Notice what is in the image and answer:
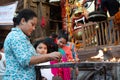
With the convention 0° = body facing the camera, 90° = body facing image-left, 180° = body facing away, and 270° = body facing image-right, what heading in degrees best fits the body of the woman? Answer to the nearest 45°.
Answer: approximately 270°
